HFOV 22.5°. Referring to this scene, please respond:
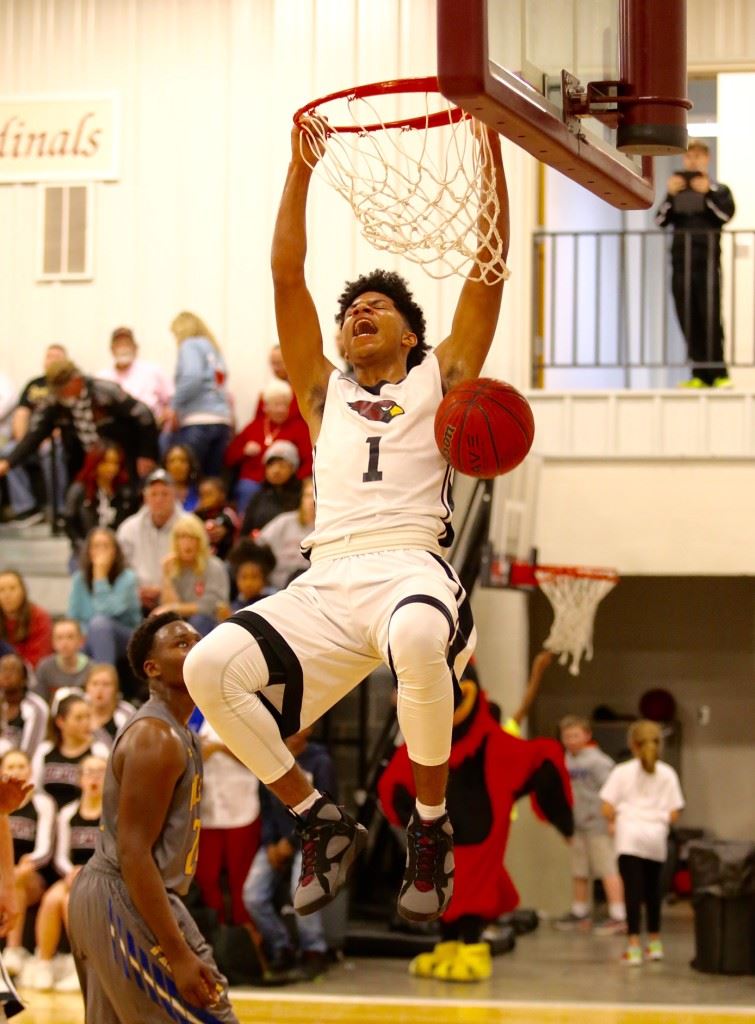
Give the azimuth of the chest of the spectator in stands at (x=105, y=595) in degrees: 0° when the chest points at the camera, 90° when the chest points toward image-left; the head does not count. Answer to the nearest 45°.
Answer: approximately 0°

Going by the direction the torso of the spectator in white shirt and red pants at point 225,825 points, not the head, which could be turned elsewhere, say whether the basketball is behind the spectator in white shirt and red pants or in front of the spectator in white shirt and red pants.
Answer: in front

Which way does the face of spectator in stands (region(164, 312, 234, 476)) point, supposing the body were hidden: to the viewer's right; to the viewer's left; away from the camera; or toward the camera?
away from the camera

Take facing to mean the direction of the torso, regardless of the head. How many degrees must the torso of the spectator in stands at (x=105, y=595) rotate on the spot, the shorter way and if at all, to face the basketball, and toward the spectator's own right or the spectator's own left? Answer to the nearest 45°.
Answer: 0° — they already face it

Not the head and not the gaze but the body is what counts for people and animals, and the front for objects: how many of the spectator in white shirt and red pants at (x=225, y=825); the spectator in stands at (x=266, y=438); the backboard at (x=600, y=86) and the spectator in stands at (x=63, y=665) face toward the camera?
3

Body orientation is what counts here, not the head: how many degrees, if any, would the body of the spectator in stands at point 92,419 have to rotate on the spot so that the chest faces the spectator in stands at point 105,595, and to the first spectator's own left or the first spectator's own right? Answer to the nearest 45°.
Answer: approximately 45° to the first spectator's own left
